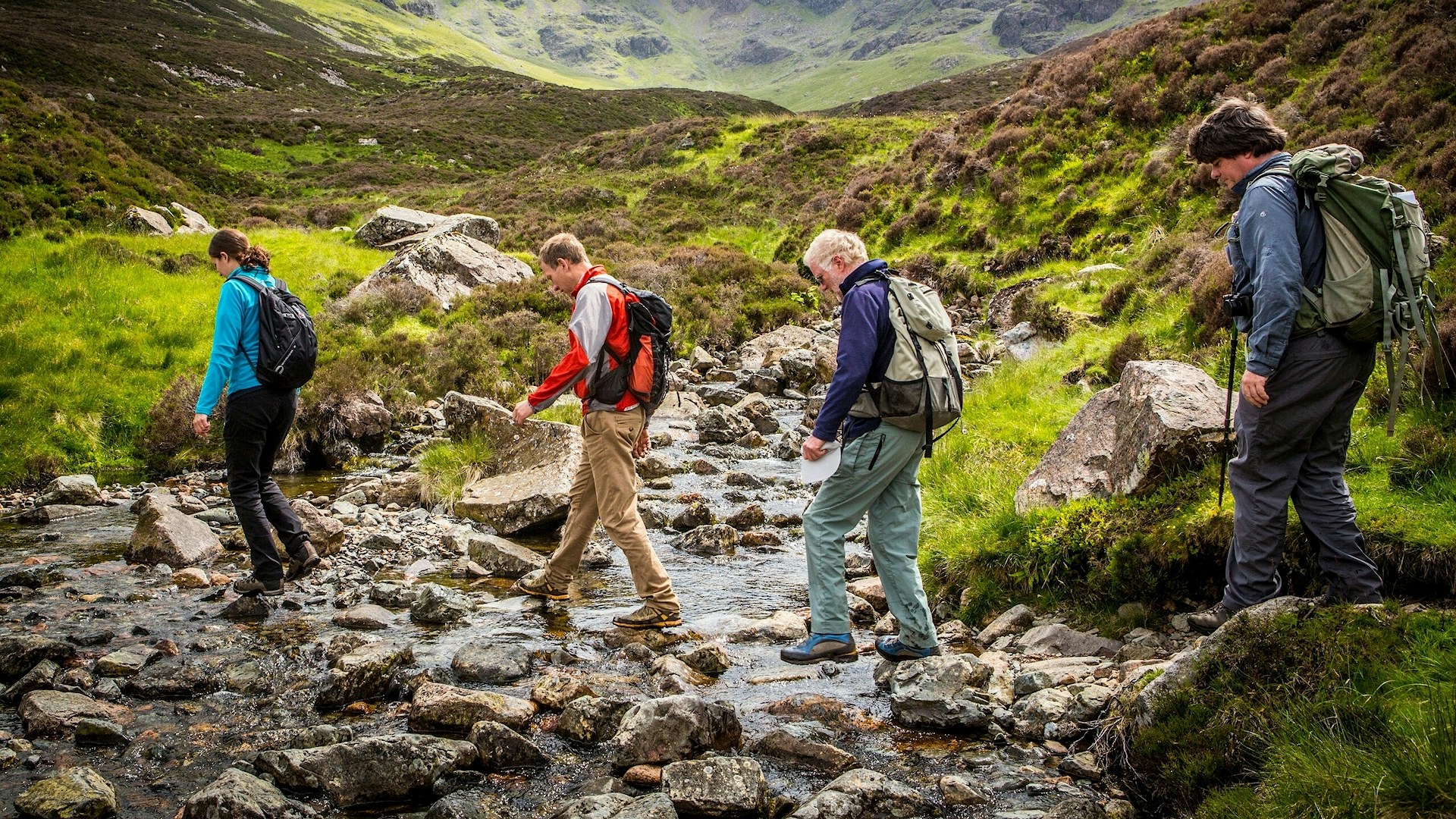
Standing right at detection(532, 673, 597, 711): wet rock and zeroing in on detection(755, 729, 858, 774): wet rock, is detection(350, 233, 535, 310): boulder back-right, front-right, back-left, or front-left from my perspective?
back-left

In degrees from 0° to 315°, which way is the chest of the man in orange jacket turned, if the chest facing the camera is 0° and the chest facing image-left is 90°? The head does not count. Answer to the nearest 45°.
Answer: approximately 90°

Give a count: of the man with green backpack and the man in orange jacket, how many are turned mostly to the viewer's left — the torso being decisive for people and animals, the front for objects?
2

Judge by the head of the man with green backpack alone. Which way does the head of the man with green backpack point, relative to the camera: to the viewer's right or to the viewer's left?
to the viewer's left

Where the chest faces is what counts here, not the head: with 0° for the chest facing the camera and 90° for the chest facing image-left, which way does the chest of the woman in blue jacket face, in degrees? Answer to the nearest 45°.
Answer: approximately 90°

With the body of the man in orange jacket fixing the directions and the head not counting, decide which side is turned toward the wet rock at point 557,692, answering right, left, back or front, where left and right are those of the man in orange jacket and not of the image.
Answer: left

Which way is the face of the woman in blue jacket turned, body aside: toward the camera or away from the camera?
away from the camera

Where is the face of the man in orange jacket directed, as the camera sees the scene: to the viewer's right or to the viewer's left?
to the viewer's left

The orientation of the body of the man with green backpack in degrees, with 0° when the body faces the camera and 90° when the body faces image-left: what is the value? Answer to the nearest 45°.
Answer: approximately 90°
